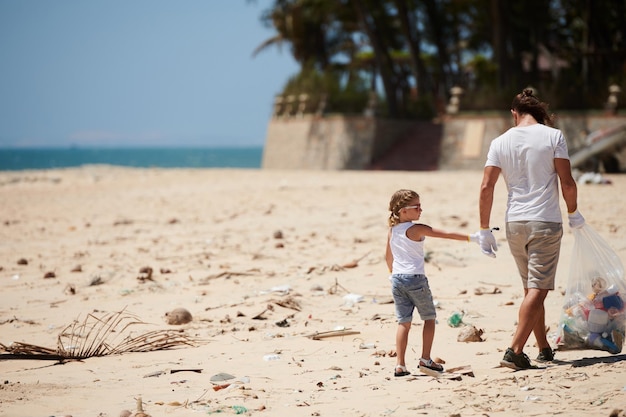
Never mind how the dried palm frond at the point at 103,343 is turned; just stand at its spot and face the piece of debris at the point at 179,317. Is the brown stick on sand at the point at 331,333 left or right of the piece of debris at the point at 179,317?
right

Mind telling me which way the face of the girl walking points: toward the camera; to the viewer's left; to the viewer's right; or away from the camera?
to the viewer's right

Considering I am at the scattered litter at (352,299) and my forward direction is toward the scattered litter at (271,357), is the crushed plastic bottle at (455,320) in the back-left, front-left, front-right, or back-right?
front-left

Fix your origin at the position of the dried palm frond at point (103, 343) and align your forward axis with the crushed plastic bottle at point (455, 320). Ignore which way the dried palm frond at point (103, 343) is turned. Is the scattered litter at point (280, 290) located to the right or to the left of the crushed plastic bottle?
left

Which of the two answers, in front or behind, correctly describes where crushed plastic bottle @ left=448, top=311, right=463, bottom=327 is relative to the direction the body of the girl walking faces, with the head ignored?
in front

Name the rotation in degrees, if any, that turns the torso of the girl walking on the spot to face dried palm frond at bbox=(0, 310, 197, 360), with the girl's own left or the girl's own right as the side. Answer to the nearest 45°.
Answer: approximately 135° to the girl's own left

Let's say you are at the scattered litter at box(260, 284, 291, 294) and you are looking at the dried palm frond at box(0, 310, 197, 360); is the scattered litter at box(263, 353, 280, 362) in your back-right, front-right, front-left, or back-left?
front-left

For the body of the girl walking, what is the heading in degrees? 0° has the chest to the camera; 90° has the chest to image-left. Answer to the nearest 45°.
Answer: approximately 225°

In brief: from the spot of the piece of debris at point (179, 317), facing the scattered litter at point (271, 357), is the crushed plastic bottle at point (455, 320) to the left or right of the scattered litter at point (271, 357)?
left

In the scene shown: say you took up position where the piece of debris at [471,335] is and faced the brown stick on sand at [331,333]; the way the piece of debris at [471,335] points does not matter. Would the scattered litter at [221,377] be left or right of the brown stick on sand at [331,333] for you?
left

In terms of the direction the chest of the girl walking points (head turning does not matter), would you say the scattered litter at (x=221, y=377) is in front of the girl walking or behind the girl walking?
behind

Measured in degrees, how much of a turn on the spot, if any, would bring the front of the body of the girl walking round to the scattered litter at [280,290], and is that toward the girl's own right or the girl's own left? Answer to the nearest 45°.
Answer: approximately 90° to the girl's own left

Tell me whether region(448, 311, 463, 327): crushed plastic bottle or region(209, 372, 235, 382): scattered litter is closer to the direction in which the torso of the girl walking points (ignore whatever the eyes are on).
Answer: the crushed plastic bottle

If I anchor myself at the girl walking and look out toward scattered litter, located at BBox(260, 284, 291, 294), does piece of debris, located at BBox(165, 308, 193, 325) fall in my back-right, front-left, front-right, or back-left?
front-left

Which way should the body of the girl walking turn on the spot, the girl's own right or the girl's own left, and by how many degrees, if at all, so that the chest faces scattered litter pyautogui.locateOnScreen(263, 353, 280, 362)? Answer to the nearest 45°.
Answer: approximately 135° to the girl's own left

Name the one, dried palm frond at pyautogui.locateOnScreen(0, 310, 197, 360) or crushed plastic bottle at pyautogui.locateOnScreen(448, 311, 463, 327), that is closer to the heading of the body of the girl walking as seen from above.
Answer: the crushed plastic bottle

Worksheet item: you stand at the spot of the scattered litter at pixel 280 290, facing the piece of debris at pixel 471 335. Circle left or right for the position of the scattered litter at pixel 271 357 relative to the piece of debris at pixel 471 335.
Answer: right
